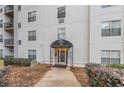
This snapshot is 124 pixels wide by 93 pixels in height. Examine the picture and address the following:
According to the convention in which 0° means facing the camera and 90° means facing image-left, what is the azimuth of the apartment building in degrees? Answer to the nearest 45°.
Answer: approximately 0°

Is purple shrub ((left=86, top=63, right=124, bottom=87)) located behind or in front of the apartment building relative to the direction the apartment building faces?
in front

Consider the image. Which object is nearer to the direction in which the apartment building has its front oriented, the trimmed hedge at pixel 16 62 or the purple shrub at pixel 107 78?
the purple shrub

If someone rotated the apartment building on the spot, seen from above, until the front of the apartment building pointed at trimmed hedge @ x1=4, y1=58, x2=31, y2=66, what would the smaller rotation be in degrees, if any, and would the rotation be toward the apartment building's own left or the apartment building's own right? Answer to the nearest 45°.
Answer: approximately 45° to the apartment building's own right
